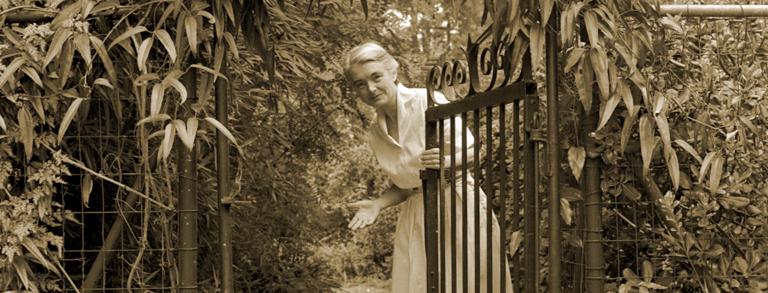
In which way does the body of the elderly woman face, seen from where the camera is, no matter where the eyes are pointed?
toward the camera

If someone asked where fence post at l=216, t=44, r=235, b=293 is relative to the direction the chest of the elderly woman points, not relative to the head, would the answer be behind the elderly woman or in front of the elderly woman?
in front
